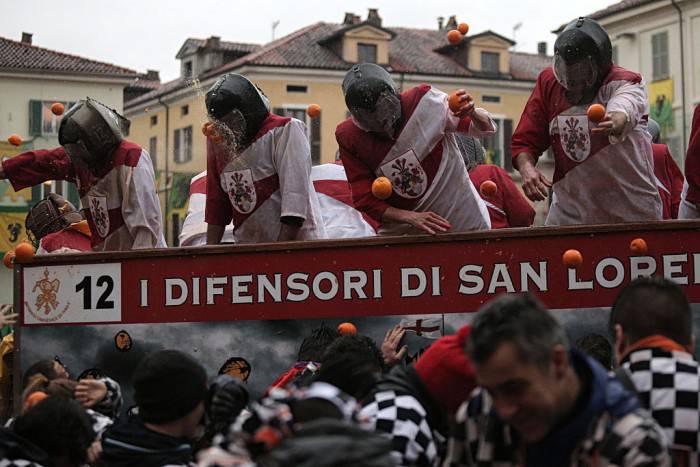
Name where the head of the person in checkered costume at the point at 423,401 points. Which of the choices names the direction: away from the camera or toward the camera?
away from the camera

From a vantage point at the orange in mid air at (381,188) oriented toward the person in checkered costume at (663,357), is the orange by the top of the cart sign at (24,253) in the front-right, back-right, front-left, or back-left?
back-right

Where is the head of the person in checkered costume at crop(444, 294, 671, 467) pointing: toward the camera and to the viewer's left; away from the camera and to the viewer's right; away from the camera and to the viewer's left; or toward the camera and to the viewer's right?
toward the camera and to the viewer's left

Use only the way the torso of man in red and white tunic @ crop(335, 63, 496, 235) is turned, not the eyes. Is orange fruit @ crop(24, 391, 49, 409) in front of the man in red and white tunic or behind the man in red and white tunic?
in front

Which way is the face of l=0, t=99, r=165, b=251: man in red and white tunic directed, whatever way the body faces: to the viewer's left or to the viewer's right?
to the viewer's left

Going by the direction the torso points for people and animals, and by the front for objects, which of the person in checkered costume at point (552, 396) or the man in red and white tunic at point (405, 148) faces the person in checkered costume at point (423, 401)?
the man in red and white tunic

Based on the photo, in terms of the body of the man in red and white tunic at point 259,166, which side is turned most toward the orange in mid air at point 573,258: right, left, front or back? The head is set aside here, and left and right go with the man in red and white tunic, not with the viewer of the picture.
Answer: left

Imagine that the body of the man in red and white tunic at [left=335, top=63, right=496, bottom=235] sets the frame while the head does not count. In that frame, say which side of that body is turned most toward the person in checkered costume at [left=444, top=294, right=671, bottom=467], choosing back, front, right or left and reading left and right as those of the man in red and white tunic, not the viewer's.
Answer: front

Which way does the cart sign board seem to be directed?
toward the camera

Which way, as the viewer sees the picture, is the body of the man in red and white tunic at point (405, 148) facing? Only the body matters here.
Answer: toward the camera
